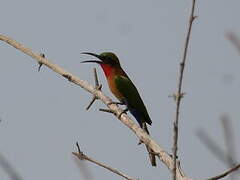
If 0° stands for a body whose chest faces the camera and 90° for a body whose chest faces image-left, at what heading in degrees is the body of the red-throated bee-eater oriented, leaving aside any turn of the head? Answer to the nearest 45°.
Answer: approximately 90°
